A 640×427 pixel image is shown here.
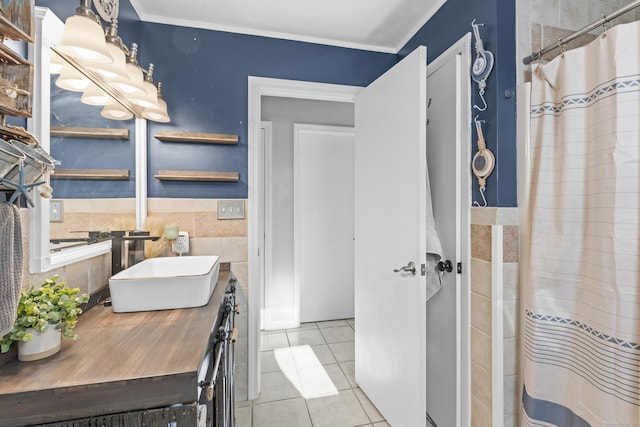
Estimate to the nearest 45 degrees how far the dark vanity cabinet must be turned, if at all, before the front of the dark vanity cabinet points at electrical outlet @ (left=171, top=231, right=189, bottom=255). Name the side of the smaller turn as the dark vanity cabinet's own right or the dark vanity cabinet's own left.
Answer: approximately 90° to the dark vanity cabinet's own left

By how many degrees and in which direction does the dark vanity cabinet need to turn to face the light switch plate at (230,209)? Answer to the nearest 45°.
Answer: approximately 45° to its left

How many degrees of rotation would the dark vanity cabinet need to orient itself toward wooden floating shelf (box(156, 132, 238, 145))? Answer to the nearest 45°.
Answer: approximately 90° to its left

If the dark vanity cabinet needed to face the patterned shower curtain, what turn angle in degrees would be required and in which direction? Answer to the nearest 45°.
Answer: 0° — it already faces it

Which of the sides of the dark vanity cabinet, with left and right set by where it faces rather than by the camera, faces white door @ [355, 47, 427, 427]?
front

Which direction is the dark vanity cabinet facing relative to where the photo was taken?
to the viewer's right

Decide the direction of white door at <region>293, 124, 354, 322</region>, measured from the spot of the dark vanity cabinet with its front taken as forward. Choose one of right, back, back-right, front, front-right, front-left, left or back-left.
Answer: front-left
